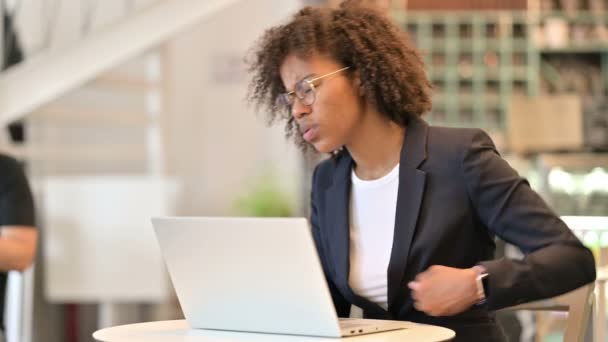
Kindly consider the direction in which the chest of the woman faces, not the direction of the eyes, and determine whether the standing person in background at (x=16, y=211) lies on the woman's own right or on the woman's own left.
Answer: on the woman's own right

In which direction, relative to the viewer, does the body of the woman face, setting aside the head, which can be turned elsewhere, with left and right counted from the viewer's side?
facing the viewer and to the left of the viewer

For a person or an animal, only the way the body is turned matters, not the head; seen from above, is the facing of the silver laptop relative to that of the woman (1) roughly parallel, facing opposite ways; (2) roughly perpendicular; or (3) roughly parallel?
roughly parallel, facing opposite ways

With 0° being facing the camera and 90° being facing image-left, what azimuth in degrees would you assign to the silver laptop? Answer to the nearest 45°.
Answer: approximately 225°

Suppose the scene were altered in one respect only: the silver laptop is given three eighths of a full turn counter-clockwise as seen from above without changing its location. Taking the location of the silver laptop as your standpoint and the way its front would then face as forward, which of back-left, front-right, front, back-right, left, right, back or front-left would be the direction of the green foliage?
right

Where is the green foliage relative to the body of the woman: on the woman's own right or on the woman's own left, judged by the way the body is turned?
on the woman's own right

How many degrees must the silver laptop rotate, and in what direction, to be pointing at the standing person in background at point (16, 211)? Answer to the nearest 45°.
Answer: approximately 90° to its left
